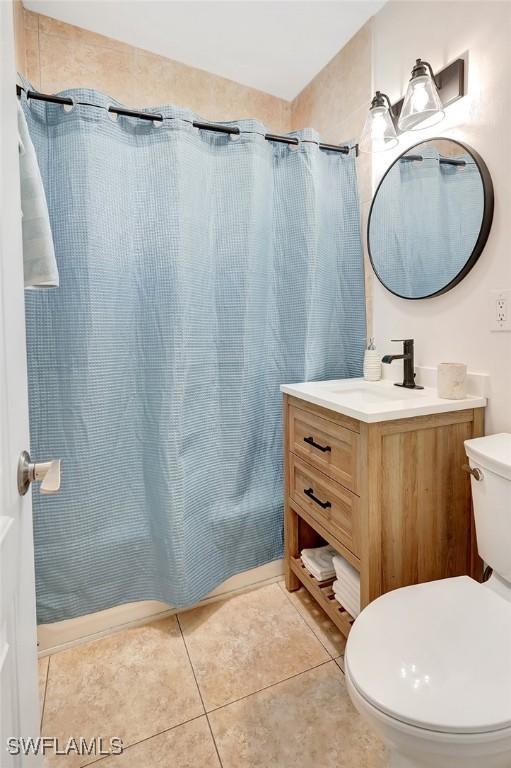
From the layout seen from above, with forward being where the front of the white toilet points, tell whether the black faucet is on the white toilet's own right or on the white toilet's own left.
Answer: on the white toilet's own right

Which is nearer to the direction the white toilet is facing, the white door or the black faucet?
the white door

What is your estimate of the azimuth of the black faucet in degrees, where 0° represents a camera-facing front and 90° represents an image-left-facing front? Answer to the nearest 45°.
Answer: approximately 45°

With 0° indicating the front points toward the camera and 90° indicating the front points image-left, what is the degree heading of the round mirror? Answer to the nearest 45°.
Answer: approximately 45°

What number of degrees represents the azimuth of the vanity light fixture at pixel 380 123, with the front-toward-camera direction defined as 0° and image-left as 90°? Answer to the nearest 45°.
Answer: approximately 45°
